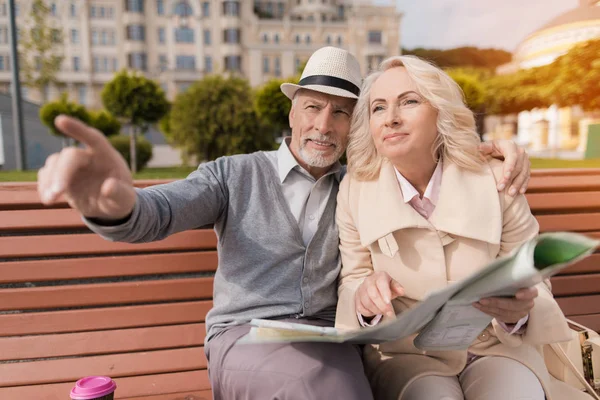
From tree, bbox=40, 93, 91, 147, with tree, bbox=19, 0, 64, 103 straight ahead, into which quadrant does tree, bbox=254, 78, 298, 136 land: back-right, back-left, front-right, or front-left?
back-right

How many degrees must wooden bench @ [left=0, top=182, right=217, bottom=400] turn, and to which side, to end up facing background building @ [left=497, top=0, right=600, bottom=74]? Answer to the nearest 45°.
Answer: approximately 135° to its left

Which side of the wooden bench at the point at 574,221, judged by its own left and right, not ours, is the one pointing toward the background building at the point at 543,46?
back

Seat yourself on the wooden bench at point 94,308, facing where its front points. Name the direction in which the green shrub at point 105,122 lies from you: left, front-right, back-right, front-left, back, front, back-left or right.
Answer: back

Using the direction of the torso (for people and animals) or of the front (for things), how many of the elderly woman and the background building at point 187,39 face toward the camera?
2

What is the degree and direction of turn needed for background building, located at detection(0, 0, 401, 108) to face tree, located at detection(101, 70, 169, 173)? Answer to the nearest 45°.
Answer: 0° — it already faces it

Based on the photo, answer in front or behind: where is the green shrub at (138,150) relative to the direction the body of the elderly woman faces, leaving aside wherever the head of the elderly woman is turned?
behind

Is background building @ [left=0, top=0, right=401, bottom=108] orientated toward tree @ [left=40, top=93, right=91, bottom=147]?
yes
